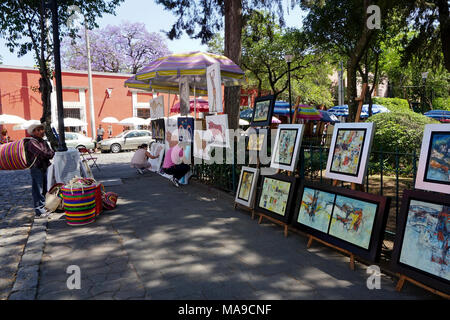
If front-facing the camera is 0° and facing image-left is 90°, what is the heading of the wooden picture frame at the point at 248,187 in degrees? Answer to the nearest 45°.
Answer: approximately 45°

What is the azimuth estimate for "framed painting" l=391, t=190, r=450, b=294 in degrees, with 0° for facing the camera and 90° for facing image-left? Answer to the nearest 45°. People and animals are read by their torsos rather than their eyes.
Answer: approximately 45°

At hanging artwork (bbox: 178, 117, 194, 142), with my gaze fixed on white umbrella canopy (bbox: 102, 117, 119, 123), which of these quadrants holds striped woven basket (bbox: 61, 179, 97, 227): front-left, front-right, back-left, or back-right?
back-left

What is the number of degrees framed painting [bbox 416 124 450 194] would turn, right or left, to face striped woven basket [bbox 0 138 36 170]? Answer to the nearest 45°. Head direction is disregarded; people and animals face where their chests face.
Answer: approximately 45° to its right

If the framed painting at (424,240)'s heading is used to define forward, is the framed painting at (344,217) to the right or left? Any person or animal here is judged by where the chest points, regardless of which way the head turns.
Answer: on its right

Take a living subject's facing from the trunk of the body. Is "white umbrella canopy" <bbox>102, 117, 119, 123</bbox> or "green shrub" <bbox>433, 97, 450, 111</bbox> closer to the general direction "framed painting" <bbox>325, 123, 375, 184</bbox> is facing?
the white umbrella canopy

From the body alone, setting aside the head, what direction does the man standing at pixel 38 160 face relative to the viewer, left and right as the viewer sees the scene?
facing to the right of the viewer

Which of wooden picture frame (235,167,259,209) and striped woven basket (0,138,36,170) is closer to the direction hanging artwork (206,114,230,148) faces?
the striped woven basket

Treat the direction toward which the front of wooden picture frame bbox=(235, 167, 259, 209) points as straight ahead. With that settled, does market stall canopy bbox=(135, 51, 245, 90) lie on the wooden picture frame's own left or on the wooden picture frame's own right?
on the wooden picture frame's own right

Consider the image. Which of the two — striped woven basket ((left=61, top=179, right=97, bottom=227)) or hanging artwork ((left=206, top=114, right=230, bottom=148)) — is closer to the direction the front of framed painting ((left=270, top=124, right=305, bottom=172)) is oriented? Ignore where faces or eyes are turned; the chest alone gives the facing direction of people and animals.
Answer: the striped woven basket
